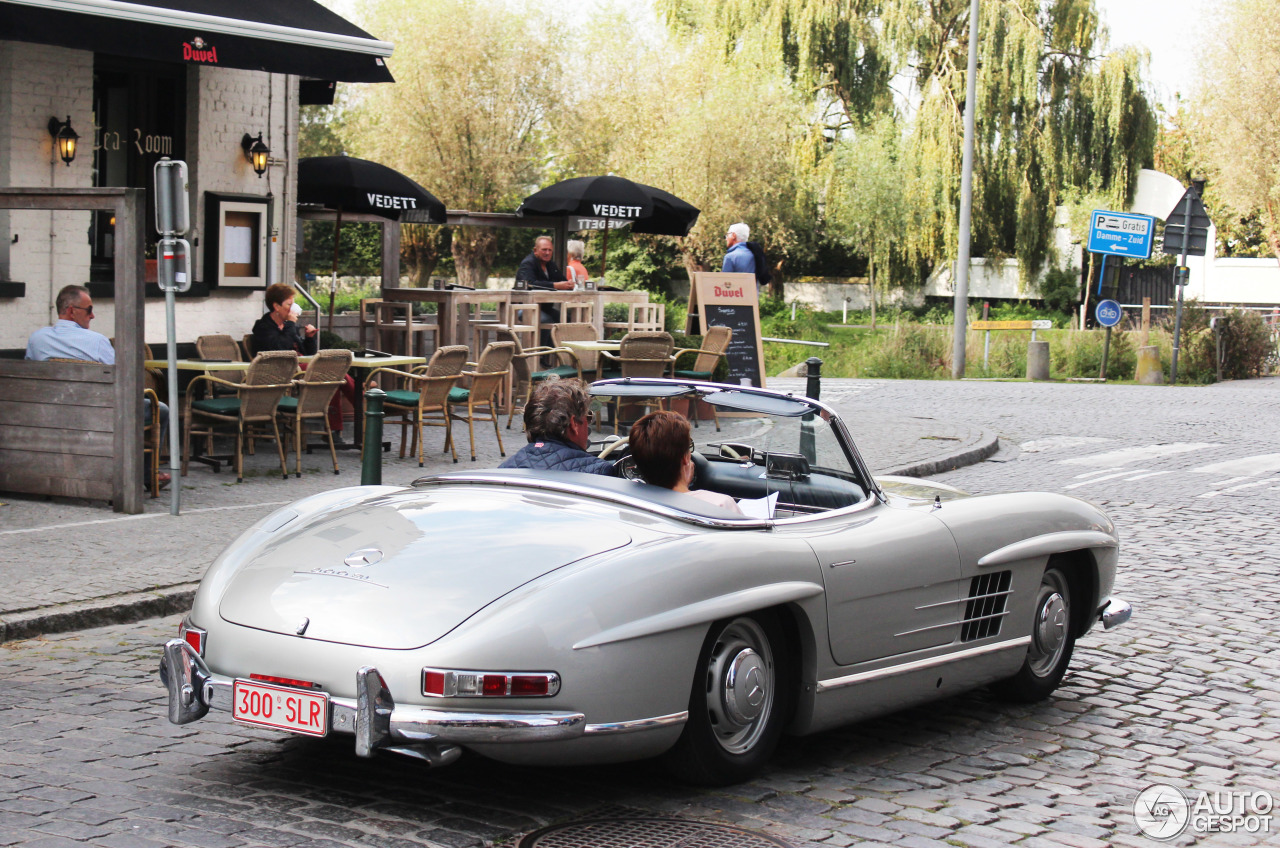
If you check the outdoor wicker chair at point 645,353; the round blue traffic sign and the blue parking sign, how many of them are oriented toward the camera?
2

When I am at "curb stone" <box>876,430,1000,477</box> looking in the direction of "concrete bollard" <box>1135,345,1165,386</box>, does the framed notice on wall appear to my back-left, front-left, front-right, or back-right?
back-left

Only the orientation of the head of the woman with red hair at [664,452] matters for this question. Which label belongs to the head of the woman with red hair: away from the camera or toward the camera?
away from the camera

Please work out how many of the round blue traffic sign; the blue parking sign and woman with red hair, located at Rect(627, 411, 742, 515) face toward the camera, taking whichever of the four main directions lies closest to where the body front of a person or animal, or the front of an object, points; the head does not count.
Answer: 2

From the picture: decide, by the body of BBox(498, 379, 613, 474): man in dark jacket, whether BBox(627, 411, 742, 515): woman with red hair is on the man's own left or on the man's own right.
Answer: on the man's own right

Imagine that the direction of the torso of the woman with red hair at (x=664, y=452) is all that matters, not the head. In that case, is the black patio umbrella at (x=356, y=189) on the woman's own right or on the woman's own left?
on the woman's own left

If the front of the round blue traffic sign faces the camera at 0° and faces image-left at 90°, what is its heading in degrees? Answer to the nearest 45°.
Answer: approximately 0°

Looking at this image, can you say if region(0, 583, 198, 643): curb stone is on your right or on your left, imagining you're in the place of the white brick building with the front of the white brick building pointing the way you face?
on your right

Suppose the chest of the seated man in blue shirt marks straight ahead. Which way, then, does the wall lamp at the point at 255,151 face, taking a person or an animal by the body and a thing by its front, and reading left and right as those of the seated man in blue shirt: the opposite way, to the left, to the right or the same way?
to the right

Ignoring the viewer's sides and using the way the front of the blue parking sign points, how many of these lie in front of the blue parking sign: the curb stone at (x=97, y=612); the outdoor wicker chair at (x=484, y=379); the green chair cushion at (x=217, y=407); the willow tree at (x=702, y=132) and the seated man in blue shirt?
4

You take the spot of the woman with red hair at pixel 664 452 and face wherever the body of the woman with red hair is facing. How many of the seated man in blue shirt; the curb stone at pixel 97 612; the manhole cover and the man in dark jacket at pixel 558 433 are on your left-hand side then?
3

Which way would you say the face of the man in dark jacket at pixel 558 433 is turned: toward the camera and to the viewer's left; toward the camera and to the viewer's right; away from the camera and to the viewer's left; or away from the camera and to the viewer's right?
away from the camera and to the viewer's right

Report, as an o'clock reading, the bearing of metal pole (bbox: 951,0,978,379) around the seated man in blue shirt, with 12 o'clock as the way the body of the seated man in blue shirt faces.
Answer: The metal pole is roughly at 12 o'clock from the seated man in blue shirt.
